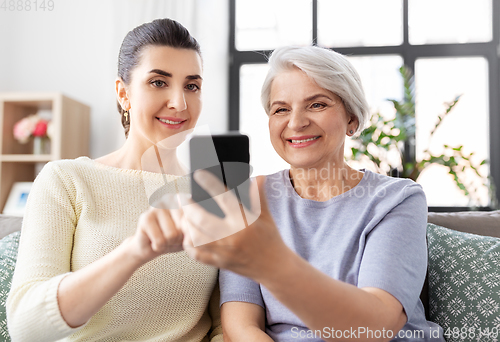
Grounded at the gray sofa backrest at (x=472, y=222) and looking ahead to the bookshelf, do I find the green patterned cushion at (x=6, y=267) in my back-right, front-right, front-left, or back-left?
front-left

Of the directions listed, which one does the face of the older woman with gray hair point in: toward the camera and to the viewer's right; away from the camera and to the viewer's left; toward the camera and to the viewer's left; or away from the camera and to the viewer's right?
toward the camera and to the viewer's left

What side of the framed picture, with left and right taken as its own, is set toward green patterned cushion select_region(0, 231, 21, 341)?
front

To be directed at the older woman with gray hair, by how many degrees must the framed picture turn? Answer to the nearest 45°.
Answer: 0° — it already faces them

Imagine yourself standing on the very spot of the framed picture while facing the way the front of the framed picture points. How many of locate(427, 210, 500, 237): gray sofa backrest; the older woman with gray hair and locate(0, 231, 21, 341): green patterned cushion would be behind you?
0

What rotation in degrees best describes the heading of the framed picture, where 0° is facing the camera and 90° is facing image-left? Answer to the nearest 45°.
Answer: approximately 0°
